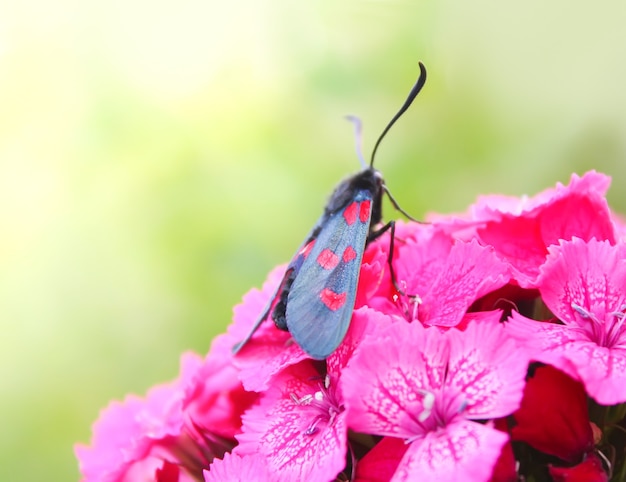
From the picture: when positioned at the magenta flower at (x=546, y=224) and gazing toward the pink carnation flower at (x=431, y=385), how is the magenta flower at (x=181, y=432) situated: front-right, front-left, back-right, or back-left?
front-right

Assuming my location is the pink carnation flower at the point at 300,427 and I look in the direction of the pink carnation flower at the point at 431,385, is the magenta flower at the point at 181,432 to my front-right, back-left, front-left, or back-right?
back-left

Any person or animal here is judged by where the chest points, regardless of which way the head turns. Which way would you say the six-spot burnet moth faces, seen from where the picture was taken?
facing away from the viewer and to the right of the viewer

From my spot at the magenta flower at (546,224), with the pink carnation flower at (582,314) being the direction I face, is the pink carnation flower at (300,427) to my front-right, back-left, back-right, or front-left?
front-right
